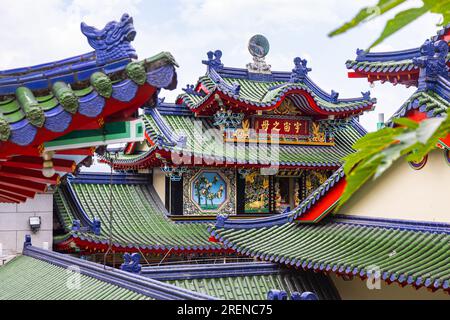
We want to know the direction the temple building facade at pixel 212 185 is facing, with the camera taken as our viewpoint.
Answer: facing the viewer
